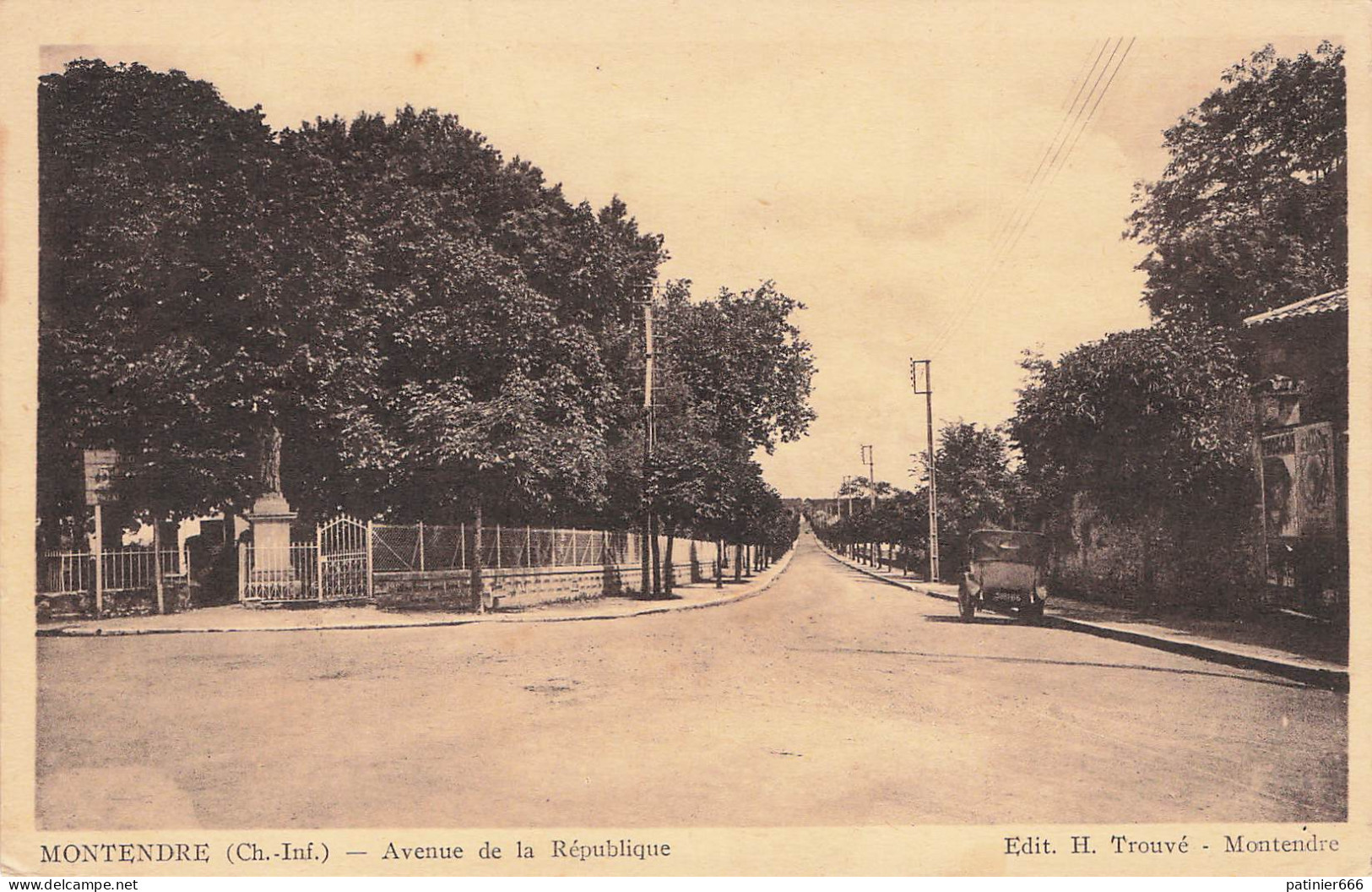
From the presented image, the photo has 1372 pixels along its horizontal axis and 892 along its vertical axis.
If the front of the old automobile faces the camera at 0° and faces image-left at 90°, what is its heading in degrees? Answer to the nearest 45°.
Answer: approximately 180°

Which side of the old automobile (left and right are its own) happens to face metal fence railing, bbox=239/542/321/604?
left

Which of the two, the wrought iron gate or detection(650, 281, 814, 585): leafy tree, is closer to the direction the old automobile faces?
the leafy tree

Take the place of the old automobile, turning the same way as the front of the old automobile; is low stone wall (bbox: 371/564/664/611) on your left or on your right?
on your left

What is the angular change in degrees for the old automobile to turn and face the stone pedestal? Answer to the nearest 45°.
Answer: approximately 90° to its left

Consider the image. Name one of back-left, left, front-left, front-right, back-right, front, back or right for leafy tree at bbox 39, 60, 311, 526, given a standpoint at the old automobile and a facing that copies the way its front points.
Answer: back-left

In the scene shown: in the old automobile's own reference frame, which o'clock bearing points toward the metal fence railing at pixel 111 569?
The metal fence railing is roughly at 8 o'clock from the old automobile.

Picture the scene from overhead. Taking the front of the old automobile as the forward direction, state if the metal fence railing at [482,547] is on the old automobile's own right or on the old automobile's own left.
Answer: on the old automobile's own left
